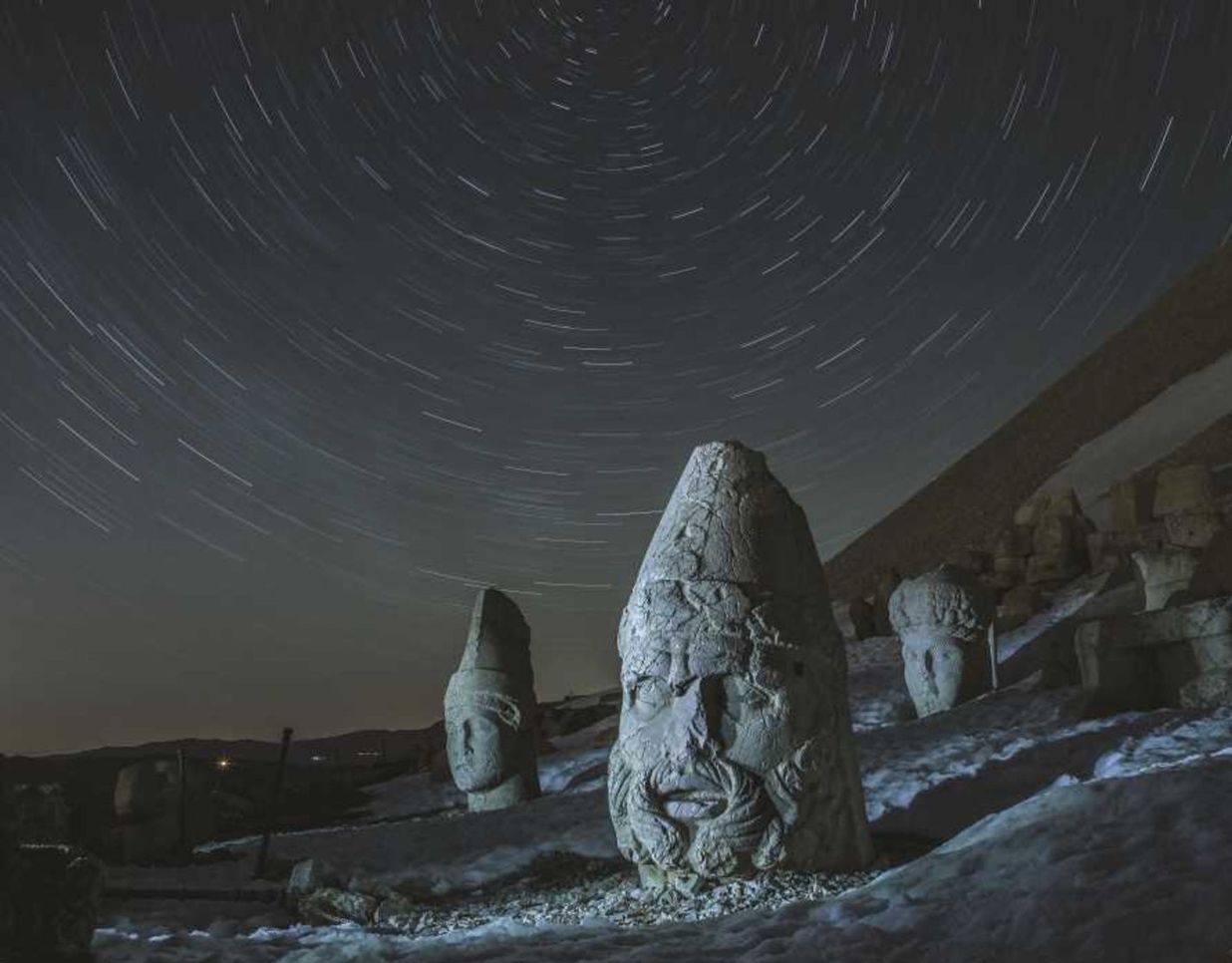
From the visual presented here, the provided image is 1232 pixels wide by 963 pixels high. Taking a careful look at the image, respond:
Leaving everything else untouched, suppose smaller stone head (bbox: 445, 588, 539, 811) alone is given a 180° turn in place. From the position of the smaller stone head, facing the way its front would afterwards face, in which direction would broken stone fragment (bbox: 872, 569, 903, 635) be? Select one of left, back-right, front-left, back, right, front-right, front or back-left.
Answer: front

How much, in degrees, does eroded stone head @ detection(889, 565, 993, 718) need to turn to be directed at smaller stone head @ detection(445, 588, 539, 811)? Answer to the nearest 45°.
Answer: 0° — it already faces it

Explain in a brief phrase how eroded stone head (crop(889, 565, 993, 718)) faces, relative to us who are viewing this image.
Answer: facing the viewer and to the left of the viewer

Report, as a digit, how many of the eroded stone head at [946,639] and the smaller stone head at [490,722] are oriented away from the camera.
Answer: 0

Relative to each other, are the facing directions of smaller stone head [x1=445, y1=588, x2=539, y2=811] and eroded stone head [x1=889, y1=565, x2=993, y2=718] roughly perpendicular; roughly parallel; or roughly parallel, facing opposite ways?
roughly parallel

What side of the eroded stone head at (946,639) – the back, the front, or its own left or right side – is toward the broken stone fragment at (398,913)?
front

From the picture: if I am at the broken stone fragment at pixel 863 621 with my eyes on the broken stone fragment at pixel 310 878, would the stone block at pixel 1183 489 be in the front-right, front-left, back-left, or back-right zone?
back-left

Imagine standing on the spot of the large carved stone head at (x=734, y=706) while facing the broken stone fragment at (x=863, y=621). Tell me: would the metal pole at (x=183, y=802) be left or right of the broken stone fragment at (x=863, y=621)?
left

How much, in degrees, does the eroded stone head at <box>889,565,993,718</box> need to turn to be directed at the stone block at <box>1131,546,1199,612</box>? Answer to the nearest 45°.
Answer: approximately 135° to its left

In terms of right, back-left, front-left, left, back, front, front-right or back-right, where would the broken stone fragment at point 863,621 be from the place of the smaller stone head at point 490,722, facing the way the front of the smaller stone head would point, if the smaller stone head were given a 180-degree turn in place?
front

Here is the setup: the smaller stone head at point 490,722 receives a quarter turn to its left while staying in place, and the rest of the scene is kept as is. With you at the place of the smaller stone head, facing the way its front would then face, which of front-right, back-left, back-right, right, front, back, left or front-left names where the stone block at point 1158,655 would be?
front

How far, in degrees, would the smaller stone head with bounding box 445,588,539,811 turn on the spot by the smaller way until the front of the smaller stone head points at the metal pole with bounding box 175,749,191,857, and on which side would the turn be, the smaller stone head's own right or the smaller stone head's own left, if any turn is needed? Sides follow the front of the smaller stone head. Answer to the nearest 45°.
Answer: approximately 45° to the smaller stone head's own right

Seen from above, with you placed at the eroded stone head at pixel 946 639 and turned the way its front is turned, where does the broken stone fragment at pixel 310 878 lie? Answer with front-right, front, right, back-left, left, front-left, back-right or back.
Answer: front

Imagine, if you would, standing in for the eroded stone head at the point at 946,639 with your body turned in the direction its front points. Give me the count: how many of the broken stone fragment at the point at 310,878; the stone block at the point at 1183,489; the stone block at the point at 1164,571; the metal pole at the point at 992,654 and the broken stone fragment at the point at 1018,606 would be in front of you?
1
